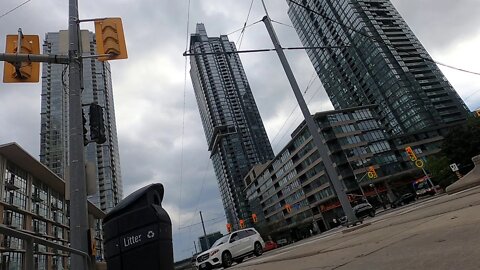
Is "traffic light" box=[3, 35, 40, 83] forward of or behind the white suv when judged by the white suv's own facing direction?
forward

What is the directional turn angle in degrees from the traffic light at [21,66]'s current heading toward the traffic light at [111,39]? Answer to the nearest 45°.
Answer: approximately 135° to its right

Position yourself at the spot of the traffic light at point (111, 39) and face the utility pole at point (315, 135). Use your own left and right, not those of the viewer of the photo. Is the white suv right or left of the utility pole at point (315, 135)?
left

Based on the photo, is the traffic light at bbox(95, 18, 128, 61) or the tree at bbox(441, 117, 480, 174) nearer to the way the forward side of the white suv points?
the traffic light

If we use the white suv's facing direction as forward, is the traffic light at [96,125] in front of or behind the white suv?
in front

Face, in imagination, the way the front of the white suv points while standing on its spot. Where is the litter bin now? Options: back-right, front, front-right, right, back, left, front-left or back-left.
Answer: front-left

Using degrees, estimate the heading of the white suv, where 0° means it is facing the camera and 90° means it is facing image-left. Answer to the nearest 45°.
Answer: approximately 45°

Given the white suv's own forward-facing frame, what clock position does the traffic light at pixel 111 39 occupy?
The traffic light is roughly at 11 o'clock from the white suv.
